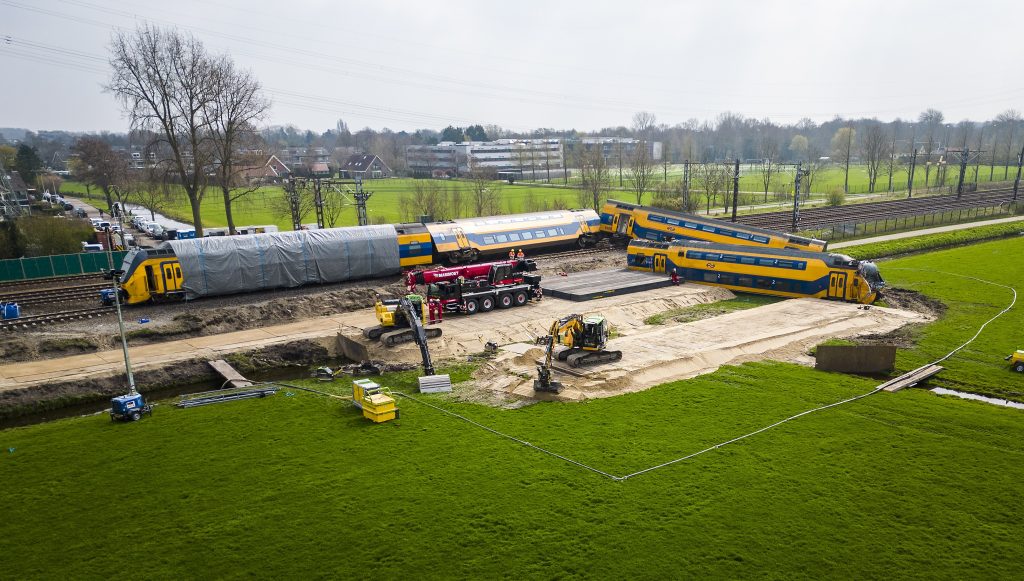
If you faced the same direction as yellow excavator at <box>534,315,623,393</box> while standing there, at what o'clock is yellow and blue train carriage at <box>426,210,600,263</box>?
The yellow and blue train carriage is roughly at 4 o'clock from the yellow excavator.

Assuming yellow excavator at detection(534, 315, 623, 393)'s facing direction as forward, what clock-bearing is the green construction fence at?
The green construction fence is roughly at 2 o'clock from the yellow excavator.

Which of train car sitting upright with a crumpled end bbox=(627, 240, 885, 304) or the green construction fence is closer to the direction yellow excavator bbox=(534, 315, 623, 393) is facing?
the green construction fence

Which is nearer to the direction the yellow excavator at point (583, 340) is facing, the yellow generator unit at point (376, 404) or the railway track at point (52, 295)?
the yellow generator unit

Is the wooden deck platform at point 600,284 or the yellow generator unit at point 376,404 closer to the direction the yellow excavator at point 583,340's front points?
the yellow generator unit

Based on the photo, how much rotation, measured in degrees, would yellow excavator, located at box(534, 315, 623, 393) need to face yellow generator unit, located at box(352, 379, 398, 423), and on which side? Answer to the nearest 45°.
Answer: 0° — it already faces it

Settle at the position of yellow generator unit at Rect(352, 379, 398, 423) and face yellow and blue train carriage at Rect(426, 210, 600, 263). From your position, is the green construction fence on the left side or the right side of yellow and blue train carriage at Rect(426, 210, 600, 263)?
left

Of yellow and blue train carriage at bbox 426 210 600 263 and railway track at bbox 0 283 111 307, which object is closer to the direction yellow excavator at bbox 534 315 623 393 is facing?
the railway track

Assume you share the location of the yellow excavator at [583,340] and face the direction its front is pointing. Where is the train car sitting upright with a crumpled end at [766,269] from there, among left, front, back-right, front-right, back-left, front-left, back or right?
back

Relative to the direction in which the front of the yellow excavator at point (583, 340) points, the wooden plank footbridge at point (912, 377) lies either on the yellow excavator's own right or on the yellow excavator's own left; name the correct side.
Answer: on the yellow excavator's own left

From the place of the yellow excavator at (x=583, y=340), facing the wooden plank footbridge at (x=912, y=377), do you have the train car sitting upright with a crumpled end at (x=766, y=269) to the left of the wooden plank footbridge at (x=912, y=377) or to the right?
left

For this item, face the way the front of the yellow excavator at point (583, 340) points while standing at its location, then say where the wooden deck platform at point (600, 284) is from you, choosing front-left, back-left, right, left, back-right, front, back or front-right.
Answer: back-right

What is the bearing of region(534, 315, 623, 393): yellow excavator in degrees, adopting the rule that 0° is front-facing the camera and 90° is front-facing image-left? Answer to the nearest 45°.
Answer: approximately 45°

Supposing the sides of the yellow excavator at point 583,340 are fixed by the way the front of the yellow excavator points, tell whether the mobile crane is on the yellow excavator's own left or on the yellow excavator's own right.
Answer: on the yellow excavator's own right

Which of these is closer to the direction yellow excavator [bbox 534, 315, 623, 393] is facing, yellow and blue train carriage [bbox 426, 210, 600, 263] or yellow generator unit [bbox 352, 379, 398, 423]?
the yellow generator unit
